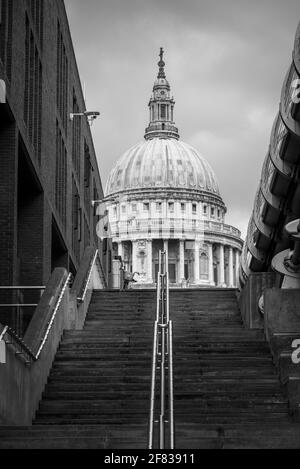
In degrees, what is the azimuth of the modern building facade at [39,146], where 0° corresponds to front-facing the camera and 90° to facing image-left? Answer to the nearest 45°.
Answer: approximately 270°

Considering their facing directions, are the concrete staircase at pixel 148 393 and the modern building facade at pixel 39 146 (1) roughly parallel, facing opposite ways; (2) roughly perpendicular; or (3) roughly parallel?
roughly perpendicular

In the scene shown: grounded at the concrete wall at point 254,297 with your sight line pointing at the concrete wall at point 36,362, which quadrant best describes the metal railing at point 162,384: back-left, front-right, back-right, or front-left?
front-left

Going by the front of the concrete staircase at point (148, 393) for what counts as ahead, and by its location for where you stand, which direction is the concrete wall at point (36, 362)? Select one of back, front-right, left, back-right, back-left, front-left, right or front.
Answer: right

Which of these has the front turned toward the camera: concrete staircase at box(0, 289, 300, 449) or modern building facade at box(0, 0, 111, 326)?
the concrete staircase

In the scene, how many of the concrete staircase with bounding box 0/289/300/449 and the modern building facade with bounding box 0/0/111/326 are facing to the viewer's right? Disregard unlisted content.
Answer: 1

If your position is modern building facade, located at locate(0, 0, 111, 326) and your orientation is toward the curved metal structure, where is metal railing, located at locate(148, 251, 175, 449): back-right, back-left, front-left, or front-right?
front-right

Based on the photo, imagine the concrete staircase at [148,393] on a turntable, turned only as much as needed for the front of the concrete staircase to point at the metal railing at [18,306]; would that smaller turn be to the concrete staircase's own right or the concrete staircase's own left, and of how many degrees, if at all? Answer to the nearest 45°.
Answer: approximately 135° to the concrete staircase's own right

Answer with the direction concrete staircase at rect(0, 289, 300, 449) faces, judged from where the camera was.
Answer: facing the viewer

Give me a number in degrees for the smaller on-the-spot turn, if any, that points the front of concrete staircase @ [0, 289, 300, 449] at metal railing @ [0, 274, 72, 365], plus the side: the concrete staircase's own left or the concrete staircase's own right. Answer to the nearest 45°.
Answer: approximately 45° to the concrete staircase's own right

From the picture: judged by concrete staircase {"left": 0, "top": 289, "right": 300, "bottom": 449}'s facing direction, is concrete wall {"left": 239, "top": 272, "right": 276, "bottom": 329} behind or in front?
behind
